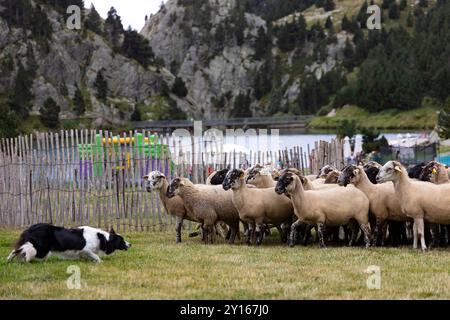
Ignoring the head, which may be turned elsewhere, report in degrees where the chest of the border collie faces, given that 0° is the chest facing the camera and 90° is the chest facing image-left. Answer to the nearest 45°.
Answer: approximately 270°

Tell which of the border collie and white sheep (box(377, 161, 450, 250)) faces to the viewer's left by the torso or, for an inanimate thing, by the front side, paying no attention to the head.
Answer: the white sheep

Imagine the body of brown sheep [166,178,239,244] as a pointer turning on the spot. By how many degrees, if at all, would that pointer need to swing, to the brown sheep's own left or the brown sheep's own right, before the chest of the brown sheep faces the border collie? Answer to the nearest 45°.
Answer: approximately 45° to the brown sheep's own left

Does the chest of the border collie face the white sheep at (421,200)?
yes

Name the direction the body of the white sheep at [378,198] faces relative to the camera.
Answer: to the viewer's left

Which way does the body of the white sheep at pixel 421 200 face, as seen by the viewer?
to the viewer's left

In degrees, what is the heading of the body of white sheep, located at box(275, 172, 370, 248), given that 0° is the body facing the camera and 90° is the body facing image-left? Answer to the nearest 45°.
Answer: approximately 90°

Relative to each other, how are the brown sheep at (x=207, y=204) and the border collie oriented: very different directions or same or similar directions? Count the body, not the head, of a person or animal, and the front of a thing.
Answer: very different directions

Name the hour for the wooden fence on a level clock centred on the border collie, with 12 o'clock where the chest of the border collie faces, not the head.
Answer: The wooden fence is roughly at 9 o'clock from the border collie.

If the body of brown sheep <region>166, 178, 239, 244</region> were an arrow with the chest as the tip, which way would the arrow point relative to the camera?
to the viewer's left
